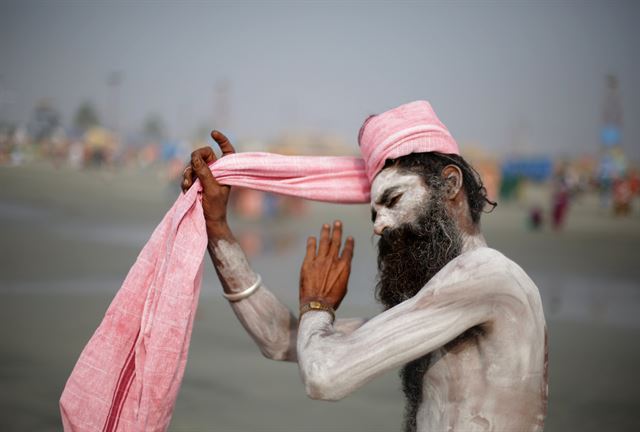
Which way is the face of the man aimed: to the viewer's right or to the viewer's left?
to the viewer's left

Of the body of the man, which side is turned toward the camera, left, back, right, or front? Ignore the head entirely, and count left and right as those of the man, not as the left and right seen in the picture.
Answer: left
